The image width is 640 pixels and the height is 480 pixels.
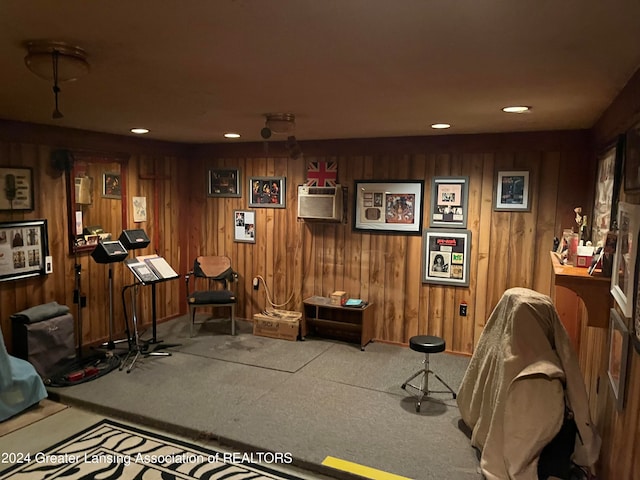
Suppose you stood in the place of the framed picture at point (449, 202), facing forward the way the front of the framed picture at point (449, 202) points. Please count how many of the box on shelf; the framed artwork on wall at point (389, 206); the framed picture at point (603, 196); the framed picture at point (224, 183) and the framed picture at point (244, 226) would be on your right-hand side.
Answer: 4

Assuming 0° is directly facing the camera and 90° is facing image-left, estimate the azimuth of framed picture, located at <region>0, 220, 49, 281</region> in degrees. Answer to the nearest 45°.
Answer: approximately 315°

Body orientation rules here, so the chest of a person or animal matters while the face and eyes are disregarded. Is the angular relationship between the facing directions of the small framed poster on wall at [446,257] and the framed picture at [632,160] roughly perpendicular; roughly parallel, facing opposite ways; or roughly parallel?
roughly perpendicular

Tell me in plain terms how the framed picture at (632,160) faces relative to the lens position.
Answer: facing to the left of the viewer

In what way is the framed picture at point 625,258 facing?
to the viewer's left

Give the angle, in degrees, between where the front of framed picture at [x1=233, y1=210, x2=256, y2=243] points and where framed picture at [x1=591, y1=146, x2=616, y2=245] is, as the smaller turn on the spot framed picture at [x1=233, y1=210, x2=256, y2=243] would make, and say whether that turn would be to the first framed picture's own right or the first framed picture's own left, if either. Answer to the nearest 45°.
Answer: approximately 45° to the first framed picture's own left

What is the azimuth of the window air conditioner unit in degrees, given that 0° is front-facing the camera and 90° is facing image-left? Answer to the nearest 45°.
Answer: approximately 0°

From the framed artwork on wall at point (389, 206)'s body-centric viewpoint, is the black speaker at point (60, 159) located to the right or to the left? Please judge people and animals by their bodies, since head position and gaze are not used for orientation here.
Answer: on its right

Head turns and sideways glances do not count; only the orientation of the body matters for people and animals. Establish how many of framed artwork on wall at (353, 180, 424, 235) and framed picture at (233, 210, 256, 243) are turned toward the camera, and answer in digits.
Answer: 2

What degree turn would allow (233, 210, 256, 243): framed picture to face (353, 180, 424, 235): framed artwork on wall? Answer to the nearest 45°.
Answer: approximately 45° to its left
